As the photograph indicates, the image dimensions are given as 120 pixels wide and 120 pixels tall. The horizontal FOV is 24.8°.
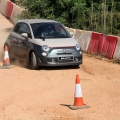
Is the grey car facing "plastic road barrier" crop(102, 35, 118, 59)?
no

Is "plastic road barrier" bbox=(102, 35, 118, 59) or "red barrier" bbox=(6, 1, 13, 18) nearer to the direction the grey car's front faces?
the plastic road barrier

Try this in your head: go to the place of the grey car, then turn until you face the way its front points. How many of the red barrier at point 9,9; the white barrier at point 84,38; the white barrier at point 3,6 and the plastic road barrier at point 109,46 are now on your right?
0

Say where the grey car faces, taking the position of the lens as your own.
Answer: facing the viewer and to the right of the viewer

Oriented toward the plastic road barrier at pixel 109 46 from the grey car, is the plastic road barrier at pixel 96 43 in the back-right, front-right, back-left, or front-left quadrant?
front-left

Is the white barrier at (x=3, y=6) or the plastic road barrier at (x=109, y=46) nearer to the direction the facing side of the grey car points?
the plastic road barrier

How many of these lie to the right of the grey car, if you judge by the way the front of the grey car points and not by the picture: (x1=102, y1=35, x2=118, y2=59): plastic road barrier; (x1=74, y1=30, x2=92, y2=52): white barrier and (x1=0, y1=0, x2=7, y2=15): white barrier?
0

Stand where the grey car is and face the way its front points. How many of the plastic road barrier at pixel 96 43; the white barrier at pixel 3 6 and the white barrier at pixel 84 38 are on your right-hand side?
0

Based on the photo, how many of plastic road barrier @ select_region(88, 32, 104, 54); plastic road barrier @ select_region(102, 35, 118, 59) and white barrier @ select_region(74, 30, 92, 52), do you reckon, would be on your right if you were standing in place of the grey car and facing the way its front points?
0

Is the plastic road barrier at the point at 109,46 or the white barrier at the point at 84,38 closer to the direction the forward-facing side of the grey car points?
the plastic road barrier

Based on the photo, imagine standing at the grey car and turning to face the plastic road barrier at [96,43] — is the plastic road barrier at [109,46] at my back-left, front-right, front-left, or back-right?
front-right

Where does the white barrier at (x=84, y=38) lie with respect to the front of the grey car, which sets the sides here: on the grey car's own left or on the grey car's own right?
on the grey car's own left

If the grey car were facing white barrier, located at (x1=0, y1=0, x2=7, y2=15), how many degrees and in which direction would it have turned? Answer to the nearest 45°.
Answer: approximately 135° to its left

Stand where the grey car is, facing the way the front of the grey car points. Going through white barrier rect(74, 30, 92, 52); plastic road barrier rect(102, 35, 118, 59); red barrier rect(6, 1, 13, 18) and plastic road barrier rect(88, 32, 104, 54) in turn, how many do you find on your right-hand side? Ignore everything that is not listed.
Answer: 0

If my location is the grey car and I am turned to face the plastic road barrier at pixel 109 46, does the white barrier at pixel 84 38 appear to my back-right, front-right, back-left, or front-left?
front-left

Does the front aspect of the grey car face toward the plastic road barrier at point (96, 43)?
no

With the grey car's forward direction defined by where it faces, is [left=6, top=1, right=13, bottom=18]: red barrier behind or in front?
behind
